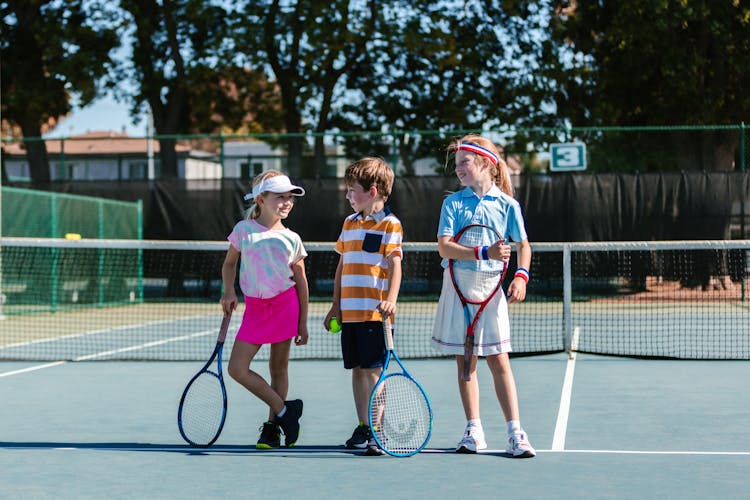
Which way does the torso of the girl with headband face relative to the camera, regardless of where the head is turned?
toward the camera

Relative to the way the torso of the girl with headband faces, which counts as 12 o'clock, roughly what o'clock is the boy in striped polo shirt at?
The boy in striped polo shirt is roughly at 3 o'clock from the girl with headband.

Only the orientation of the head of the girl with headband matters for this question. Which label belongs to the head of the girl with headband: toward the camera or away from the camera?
toward the camera

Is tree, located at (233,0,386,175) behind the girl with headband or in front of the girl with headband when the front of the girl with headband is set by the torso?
behind

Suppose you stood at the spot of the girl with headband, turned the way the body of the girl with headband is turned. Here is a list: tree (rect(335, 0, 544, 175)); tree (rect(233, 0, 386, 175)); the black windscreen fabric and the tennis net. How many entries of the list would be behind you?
4

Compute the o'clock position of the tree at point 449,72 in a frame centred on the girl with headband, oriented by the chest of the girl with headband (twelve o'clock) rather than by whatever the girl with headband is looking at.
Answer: The tree is roughly at 6 o'clock from the girl with headband.

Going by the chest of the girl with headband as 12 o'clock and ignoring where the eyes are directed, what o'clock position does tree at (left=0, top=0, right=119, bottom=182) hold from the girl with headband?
The tree is roughly at 5 o'clock from the girl with headband.

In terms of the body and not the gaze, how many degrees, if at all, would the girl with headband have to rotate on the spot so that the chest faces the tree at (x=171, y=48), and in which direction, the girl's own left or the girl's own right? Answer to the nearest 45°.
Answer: approximately 180°

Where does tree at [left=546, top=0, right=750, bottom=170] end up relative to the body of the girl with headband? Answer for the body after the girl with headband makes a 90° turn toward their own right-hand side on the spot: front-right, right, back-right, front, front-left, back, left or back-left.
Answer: right

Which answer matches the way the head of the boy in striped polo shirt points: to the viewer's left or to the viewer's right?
to the viewer's left

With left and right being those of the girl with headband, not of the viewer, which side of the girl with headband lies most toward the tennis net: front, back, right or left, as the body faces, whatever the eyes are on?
back

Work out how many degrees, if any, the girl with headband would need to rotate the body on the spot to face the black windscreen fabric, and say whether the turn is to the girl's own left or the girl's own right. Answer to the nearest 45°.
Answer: approximately 180°

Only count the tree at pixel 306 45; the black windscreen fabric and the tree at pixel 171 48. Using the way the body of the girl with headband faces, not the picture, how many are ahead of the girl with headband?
0
